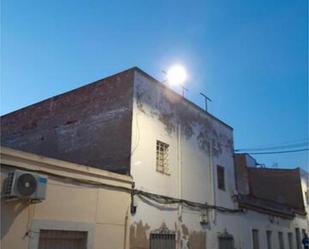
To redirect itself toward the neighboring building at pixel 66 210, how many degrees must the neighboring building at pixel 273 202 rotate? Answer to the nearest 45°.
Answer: approximately 45° to its right

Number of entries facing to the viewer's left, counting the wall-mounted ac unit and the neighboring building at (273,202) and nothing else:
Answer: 0

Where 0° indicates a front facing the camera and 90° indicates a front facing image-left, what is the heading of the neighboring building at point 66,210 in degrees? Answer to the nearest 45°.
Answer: approximately 315°

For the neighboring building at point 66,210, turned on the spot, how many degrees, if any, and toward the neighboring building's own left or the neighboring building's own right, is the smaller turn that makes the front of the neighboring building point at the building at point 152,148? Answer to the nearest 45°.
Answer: approximately 90° to the neighboring building's own left

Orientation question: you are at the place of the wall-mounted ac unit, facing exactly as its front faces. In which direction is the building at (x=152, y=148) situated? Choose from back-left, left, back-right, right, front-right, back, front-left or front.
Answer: left

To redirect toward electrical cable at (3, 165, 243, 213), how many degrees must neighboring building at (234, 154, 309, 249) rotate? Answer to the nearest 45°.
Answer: approximately 45° to its right

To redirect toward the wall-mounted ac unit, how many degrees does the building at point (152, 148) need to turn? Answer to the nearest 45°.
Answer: approximately 90° to its right

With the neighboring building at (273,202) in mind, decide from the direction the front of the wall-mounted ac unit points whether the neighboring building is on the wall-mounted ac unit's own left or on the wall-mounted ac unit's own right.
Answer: on the wall-mounted ac unit's own left

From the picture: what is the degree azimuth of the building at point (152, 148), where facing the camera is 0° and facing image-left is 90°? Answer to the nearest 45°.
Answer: approximately 315°
